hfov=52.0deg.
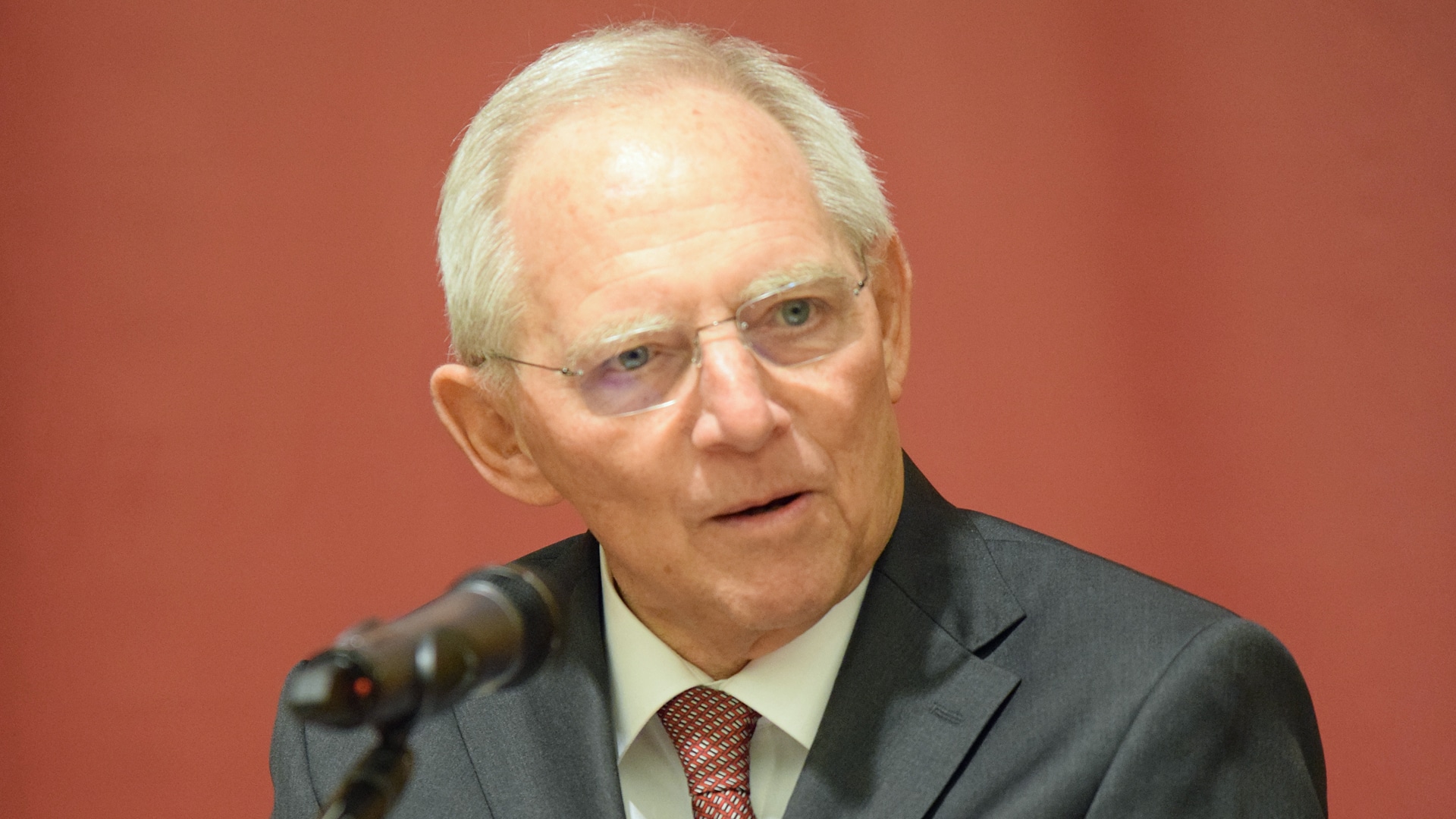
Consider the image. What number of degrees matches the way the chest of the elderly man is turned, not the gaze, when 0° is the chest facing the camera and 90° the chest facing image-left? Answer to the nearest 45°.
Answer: approximately 0°

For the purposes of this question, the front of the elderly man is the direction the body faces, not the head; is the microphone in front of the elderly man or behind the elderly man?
in front

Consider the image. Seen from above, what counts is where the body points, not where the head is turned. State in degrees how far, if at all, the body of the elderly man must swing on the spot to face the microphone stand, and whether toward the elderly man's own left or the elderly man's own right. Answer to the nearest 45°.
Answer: approximately 45° to the elderly man's own right
